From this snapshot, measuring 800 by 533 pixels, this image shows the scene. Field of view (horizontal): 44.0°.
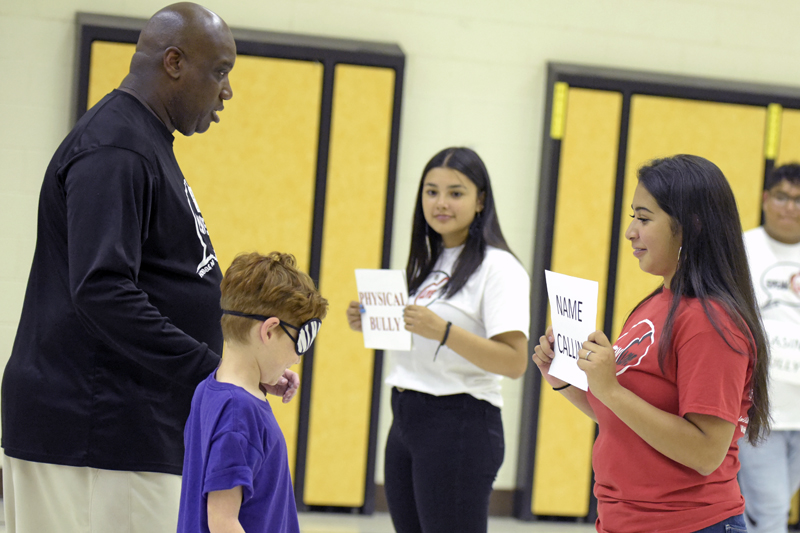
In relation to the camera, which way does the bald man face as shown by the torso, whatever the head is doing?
to the viewer's right

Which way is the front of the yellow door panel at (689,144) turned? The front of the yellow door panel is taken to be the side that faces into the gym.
toward the camera

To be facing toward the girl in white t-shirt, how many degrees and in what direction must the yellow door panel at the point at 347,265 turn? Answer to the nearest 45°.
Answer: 0° — it already faces them

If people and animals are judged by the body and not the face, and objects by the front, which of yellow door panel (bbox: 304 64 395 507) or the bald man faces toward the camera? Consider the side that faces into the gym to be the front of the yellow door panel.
the yellow door panel

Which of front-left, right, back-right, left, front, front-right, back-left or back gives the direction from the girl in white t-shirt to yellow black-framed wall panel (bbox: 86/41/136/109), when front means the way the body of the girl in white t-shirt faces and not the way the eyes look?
right

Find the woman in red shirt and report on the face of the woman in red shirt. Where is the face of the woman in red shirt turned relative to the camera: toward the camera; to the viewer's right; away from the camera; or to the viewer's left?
to the viewer's left

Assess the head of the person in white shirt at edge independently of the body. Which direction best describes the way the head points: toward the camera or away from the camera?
toward the camera

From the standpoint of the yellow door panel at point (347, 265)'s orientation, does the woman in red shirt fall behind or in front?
in front

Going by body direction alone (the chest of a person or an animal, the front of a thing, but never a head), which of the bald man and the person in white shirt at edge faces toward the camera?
the person in white shirt at edge

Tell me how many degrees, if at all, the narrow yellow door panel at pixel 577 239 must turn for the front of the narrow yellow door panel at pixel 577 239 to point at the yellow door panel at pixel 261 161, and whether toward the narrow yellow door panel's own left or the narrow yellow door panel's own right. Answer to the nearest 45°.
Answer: approximately 90° to the narrow yellow door panel's own right

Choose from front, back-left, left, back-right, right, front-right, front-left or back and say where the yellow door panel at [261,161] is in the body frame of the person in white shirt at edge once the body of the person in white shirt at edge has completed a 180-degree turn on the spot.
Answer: left

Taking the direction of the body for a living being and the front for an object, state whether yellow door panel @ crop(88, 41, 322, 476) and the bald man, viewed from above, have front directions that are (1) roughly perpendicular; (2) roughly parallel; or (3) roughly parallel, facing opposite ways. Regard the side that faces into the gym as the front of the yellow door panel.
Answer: roughly perpendicular

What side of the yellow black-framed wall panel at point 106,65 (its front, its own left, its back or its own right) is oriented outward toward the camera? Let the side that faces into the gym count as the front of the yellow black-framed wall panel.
front

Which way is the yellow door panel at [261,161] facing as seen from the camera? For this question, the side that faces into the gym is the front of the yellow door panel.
toward the camera

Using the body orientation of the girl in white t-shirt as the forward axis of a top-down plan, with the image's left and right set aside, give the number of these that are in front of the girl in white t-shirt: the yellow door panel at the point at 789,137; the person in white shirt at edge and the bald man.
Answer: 1

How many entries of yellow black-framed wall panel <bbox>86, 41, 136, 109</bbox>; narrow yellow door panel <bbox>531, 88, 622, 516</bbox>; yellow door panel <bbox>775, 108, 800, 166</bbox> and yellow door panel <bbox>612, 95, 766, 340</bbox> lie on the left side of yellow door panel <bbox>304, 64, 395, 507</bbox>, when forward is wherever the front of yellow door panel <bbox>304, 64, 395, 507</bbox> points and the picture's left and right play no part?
3

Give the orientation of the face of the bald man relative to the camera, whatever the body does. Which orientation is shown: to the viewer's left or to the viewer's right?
to the viewer's right

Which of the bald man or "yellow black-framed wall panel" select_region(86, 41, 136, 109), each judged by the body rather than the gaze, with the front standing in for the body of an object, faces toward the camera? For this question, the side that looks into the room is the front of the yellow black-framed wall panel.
the yellow black-framed wall panel
